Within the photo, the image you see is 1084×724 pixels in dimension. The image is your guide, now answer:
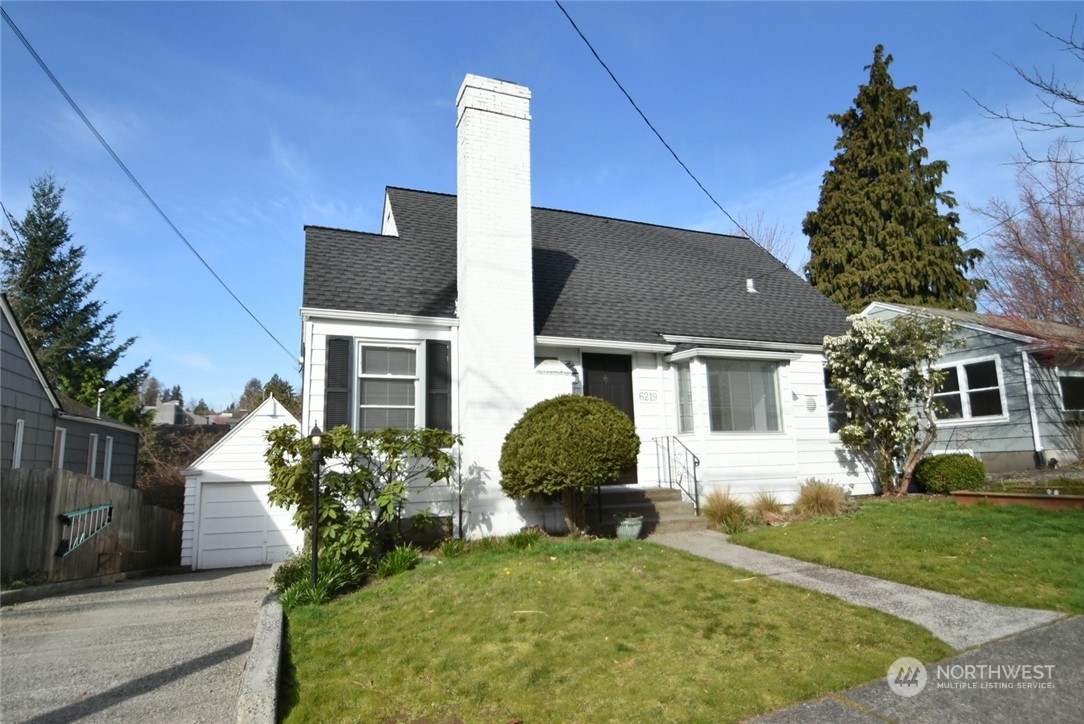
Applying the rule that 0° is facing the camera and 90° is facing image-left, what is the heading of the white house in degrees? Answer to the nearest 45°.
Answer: approximately 0°

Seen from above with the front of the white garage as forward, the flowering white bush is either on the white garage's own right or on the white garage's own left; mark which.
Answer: on the white garage's own left

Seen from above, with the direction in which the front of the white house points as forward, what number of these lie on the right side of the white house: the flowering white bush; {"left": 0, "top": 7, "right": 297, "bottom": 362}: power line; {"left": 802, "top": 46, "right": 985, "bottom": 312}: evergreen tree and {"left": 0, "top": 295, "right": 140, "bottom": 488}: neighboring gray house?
2

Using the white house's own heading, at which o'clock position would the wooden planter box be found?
The wooden planter box is roughly at 9 o'clock from the white house.

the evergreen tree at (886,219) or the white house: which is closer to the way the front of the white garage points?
the white house

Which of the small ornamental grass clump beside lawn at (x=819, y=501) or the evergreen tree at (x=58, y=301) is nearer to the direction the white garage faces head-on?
the small ornamental grass clump beside lawn

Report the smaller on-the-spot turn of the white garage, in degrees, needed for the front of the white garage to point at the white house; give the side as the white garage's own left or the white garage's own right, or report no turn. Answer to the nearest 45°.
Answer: approximately 45° to the white garage's own left

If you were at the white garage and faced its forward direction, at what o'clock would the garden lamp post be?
The garden lamp post is roughly at 12 o'clock from the white garage.

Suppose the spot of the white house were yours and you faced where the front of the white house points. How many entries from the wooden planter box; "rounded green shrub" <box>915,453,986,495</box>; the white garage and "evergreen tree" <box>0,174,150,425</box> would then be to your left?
2

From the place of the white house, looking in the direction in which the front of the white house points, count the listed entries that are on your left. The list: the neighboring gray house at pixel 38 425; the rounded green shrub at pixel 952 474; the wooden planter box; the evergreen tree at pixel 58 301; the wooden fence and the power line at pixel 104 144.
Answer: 2

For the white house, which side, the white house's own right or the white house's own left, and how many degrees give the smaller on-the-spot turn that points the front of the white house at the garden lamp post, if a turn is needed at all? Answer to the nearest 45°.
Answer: approximately 45° to the white house's own right

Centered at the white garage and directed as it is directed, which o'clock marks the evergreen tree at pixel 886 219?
The evergreen tree is roughly at 9 o'clock from the white garage.

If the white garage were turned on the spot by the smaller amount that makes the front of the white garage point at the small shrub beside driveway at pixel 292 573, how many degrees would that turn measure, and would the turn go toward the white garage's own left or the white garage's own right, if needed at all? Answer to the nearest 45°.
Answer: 0° — it already faces it

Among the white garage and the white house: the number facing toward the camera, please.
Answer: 2

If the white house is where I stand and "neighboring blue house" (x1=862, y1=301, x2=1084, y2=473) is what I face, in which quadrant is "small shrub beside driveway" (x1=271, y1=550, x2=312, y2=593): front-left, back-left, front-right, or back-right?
back-right
